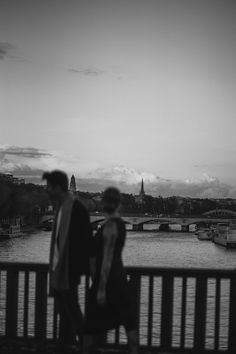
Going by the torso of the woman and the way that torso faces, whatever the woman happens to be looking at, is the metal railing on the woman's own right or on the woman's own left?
on the woman's own right

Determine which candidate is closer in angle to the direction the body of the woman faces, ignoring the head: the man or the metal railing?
the man

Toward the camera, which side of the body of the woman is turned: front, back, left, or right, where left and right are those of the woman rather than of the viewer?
left

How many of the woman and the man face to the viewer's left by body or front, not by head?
2

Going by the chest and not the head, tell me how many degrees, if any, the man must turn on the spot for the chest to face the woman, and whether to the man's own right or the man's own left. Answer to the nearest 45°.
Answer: approximately 180°

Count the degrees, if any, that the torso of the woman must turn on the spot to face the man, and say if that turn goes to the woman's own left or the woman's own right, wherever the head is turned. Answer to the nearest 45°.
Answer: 0° — they already face them

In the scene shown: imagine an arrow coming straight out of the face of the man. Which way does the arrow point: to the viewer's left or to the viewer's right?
to the viewer's left

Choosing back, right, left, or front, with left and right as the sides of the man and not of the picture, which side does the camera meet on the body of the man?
left
